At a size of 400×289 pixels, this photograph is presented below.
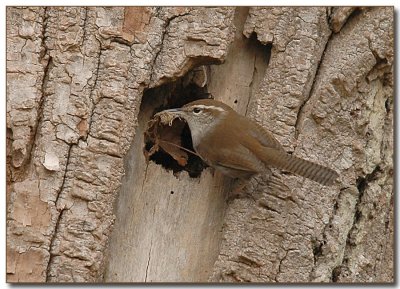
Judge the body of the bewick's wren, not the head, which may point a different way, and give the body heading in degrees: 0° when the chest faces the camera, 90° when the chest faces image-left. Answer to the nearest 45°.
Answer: approximately 90°
